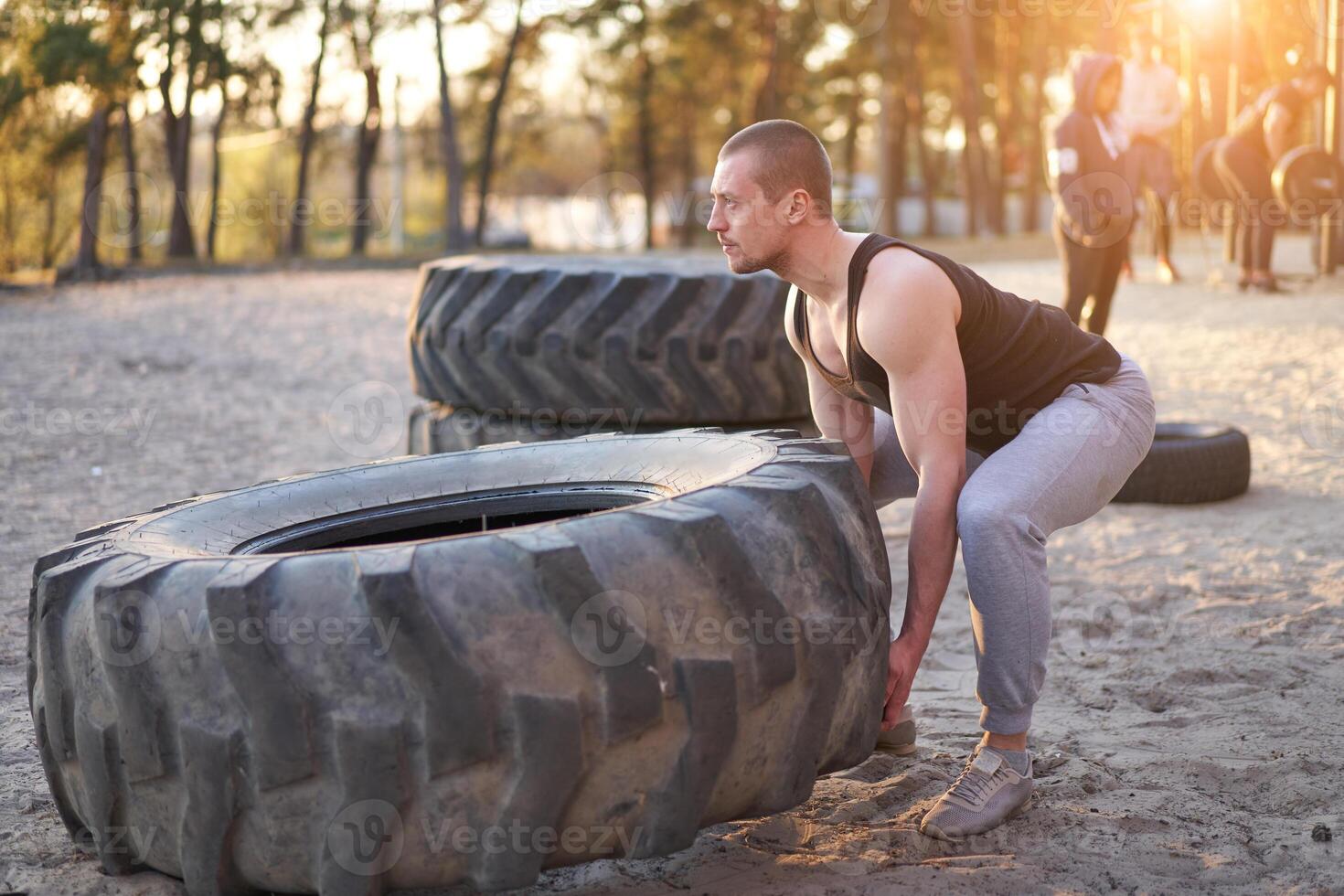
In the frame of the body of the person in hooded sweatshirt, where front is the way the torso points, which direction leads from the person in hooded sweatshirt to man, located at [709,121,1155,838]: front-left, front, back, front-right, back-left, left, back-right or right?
front-right

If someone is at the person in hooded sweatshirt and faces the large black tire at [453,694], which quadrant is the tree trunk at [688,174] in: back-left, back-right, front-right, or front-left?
back-right

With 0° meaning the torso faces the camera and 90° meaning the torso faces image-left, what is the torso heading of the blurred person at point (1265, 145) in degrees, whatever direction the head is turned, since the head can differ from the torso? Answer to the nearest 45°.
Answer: approximately 270°

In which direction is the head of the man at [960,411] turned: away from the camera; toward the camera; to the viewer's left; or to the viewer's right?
to the viewer's left

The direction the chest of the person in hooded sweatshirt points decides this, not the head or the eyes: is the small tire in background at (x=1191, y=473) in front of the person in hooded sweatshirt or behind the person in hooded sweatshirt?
in front
